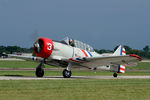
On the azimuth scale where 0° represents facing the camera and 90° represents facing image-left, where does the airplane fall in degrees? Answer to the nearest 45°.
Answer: approximately 45°
